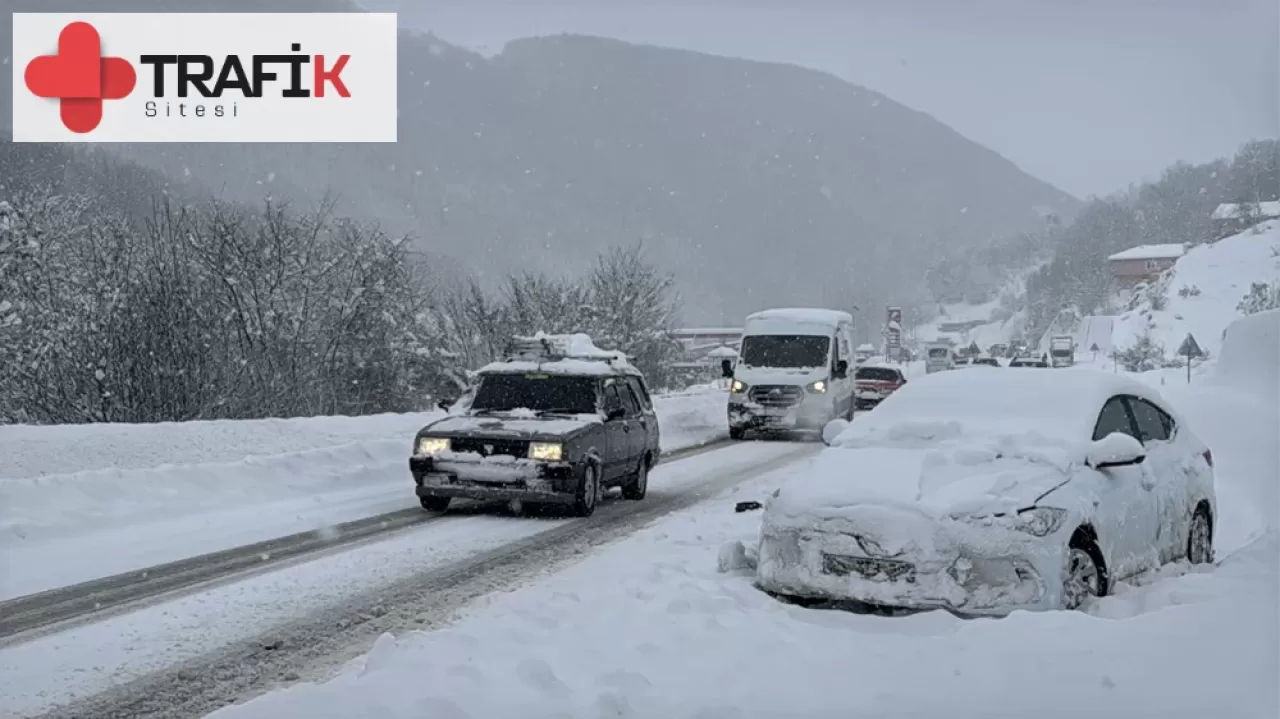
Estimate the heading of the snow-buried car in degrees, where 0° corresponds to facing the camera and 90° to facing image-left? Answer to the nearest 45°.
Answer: approximately 45°

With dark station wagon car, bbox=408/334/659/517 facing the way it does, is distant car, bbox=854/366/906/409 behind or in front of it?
behind

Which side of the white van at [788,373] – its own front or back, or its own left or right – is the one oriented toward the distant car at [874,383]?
back

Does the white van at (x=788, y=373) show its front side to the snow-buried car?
yes

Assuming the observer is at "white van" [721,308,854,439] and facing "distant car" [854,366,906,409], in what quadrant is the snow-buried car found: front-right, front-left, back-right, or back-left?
back-right

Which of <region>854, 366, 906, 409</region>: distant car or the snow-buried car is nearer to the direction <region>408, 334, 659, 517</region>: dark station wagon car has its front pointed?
the snow-buried car

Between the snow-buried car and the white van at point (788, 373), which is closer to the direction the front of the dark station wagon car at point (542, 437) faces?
the snow-buried car

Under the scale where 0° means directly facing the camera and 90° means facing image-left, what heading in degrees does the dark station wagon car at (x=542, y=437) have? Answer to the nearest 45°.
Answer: approximately 45°
